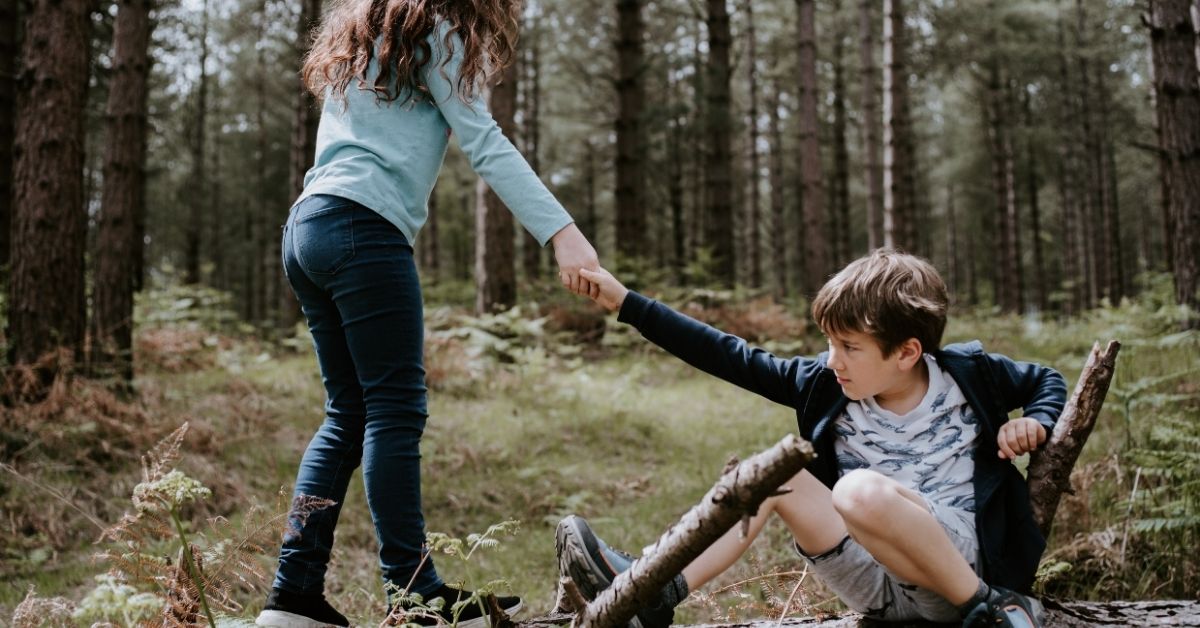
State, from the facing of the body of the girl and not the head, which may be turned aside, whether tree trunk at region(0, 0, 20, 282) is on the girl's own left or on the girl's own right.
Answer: on the girl's own left

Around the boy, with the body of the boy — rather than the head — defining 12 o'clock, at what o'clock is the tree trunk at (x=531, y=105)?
The tree trunk is roughly at 4 o'clock from the boy.

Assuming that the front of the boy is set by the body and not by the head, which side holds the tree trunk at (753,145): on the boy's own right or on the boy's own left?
on the boy's own right

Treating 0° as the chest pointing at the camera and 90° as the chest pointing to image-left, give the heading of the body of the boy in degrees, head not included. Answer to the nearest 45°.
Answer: approximately 45°

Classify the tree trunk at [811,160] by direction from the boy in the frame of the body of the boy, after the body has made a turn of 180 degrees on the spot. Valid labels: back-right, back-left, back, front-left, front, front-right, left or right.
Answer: front-left

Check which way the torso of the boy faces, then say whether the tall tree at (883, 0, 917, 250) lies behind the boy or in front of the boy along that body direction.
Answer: behind

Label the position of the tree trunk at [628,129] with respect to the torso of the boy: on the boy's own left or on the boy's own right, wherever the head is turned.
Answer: on the boy's own right

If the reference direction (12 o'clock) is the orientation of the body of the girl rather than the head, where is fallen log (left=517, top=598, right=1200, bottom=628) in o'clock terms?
The fallen log is roughly at 2 o'clock from the girl.

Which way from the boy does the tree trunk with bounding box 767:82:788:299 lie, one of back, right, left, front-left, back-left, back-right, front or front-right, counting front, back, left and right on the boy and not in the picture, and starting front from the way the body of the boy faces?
back-right

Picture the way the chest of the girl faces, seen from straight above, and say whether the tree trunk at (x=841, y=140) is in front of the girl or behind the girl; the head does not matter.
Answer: in front

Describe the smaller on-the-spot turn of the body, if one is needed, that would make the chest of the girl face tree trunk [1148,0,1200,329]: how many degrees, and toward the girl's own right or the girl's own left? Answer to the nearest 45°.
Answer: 0° — they already face it

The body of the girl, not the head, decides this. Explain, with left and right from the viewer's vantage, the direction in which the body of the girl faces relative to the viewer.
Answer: facing away from the viewer and to the right of the viewer

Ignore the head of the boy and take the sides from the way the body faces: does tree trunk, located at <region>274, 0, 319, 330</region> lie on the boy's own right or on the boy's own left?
on the boy's own right

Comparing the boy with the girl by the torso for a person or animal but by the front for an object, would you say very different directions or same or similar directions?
very different directions
